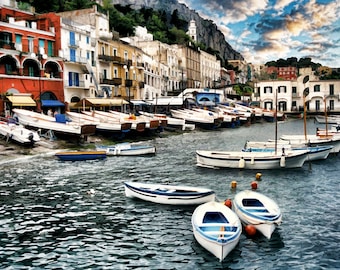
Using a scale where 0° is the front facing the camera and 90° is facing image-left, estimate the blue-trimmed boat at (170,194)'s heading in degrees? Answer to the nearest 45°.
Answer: approximately 90°

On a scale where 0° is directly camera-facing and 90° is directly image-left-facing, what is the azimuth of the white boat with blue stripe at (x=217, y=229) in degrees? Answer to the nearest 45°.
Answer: approximately 0°

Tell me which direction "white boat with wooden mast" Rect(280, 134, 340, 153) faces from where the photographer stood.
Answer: facing to the left of the viewer

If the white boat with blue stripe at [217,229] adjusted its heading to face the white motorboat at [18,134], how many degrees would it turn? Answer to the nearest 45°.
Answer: approximately 135° to its right

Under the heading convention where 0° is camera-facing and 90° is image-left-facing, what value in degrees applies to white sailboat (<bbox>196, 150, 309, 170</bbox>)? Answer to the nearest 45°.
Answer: approximately 270°

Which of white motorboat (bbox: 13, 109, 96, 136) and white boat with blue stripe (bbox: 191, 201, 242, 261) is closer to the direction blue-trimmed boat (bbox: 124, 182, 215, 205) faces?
the white motorboat

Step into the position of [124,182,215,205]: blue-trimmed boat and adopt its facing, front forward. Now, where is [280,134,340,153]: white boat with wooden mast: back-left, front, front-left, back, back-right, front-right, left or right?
back-right
